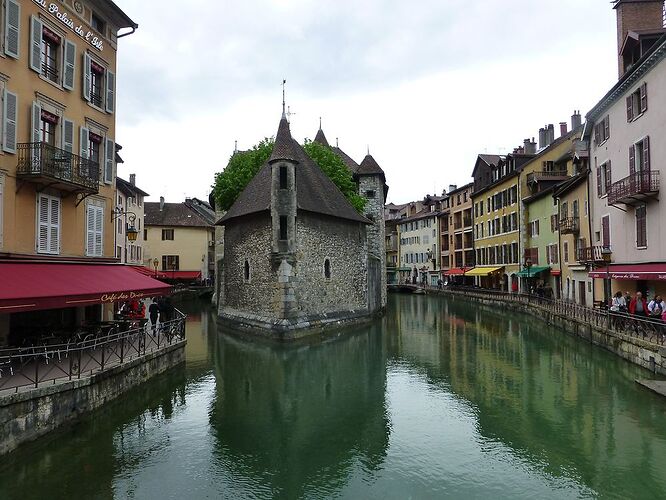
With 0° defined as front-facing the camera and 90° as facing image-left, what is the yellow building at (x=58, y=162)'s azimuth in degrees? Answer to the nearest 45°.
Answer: approximately 315°

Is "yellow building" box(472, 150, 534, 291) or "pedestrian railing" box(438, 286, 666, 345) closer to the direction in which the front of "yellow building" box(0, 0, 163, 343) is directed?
the pedestrian railing

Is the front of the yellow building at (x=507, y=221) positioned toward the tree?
yes

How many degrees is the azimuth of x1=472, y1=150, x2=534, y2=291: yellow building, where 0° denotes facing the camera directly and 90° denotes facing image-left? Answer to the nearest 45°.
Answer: approximately 45°

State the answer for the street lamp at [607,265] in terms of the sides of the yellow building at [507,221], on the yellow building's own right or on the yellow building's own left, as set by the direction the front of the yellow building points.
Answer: on the yellow building's own left
